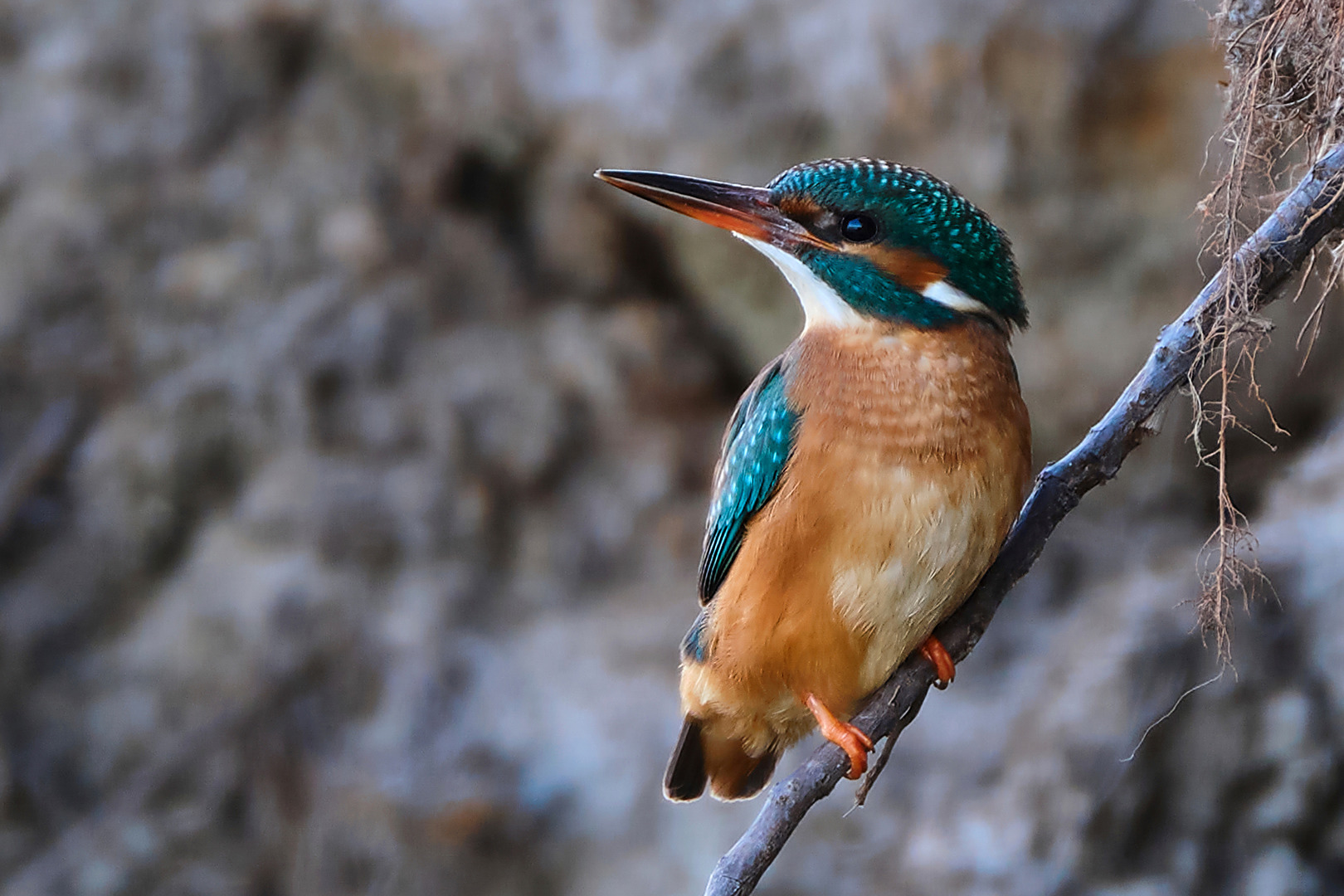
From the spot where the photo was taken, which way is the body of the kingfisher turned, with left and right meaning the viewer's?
facing the viewer and to the right of the viewer
